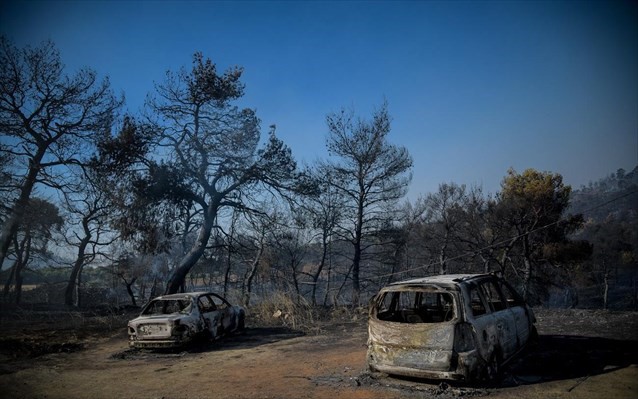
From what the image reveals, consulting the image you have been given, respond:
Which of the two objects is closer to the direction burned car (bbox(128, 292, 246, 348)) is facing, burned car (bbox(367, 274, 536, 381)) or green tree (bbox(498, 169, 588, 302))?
the green tree

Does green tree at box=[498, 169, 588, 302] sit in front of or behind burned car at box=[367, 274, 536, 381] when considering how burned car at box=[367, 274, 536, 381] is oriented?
in front

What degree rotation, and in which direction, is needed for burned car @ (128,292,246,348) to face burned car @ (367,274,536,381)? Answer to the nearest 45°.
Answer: approximately 90° to its right

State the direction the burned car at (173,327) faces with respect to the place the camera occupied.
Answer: facing away from the viewer and to the right of the viewer

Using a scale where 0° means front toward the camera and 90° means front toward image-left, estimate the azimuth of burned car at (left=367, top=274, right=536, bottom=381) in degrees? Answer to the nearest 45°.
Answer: approximately 225°

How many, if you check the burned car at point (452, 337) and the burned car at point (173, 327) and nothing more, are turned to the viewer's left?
0

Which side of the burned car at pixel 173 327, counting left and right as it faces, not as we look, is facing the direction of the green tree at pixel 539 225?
front
